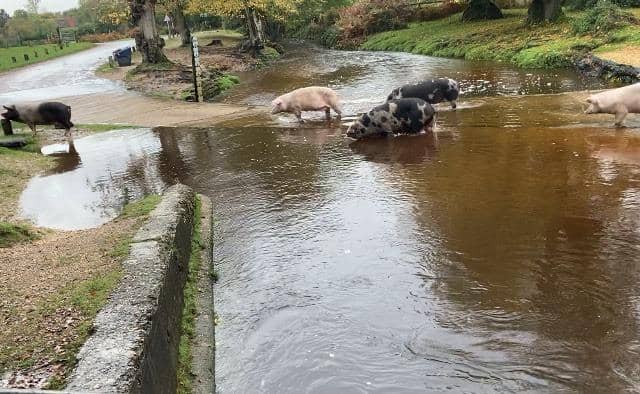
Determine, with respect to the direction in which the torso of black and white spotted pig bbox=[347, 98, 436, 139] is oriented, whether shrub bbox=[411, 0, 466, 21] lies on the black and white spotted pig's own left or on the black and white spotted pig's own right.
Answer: on the black and white spotted pig's own right

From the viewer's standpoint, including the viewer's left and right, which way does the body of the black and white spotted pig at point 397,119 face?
facing to the left of the viewer

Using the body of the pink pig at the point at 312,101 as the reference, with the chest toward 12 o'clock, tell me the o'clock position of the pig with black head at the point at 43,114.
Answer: The pig with black head is roughly at 12 o'clock from the pink pig.

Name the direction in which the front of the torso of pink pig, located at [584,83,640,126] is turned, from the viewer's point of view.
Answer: to the viewer's left

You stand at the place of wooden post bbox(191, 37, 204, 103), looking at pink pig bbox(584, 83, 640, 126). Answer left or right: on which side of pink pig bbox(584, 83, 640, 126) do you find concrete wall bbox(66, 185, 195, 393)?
right

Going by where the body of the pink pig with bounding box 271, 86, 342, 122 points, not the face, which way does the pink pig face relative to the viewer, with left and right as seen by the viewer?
facing to the left of the viewer

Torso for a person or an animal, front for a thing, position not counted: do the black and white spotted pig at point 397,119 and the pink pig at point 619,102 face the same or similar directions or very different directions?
same or similar directions

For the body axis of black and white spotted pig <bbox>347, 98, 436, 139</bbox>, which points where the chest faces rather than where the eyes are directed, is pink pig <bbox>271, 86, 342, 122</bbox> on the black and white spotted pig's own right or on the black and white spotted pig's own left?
on the black and white spotted pig's own right

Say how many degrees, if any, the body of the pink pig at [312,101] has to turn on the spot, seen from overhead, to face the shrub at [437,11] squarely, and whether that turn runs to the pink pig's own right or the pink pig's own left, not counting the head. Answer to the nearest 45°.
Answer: approximately 90° to the pink pig's own right
